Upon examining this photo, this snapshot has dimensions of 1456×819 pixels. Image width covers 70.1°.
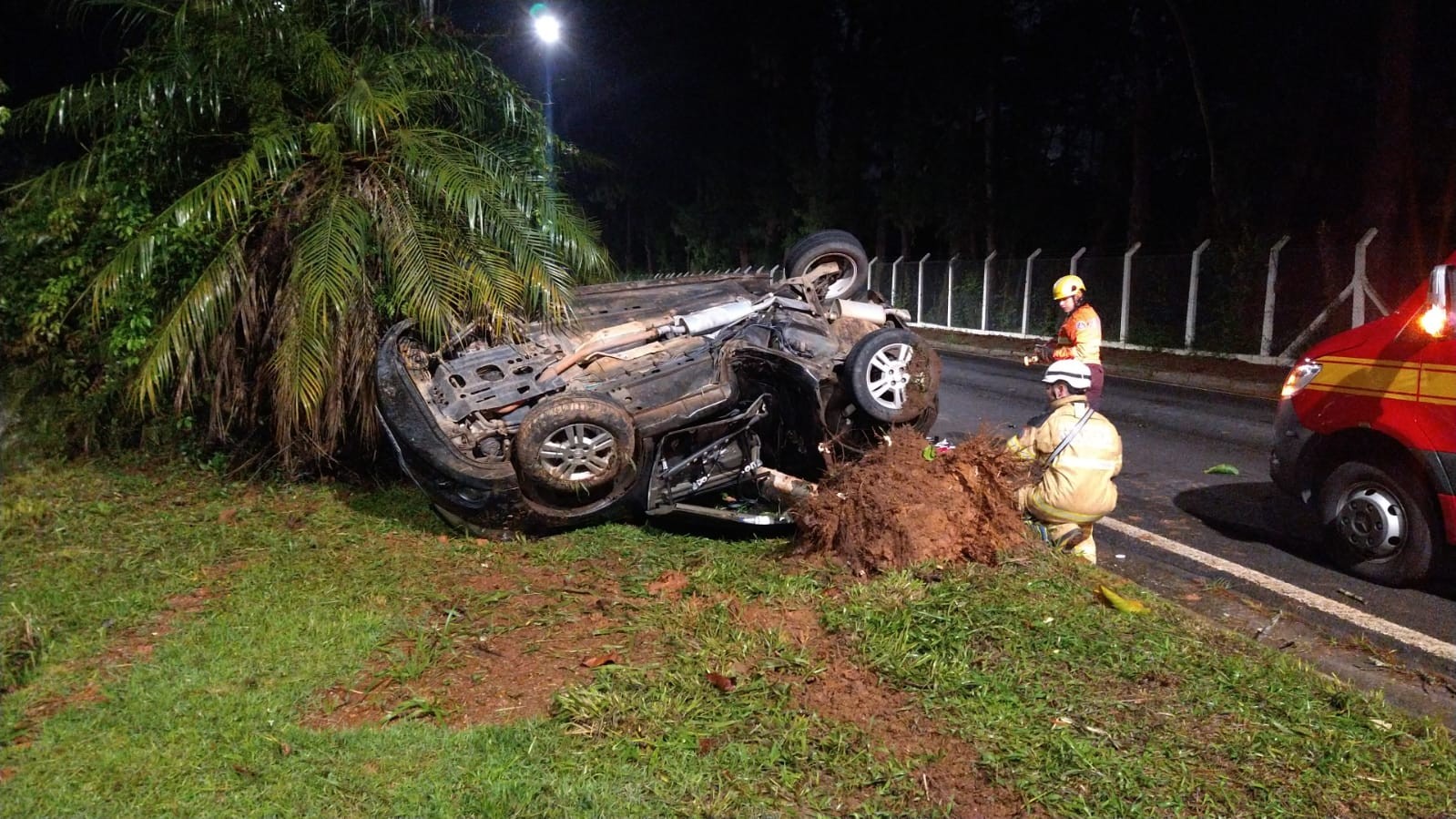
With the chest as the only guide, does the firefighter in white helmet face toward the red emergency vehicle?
no

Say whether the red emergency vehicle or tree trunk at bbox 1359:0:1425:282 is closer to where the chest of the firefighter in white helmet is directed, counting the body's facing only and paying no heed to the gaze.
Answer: the tree trunk

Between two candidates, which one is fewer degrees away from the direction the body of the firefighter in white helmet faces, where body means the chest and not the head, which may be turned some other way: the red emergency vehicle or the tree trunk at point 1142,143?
the tree trunk

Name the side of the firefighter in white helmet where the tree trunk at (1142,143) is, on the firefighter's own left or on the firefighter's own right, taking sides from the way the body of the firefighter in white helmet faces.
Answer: on the firefighter's own right

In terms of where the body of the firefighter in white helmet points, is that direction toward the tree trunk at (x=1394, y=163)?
no

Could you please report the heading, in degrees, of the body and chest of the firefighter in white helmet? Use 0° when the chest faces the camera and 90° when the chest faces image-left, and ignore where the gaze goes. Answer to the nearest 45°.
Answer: approximately 135°

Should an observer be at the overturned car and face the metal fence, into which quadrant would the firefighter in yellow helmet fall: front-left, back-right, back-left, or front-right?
front-right

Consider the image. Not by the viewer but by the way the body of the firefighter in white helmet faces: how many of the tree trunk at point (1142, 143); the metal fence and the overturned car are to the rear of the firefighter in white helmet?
0

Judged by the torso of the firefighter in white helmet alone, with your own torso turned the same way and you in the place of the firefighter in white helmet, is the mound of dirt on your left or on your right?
on your left

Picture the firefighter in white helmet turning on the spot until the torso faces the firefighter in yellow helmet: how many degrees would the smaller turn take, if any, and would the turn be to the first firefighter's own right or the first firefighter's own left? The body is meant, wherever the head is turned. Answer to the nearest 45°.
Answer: approximately 45° to the first firefighter's own right

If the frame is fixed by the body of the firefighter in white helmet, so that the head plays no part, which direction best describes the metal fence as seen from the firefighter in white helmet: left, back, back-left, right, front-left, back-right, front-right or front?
front-right

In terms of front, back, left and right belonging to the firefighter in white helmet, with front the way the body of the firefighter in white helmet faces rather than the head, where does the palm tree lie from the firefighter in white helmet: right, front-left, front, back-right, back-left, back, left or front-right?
front-left

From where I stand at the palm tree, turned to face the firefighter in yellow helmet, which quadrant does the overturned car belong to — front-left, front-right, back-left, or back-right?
front-right

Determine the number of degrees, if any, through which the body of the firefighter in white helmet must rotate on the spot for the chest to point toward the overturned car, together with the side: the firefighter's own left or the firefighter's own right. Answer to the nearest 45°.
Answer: approximately 45° to the firefighter's own left
